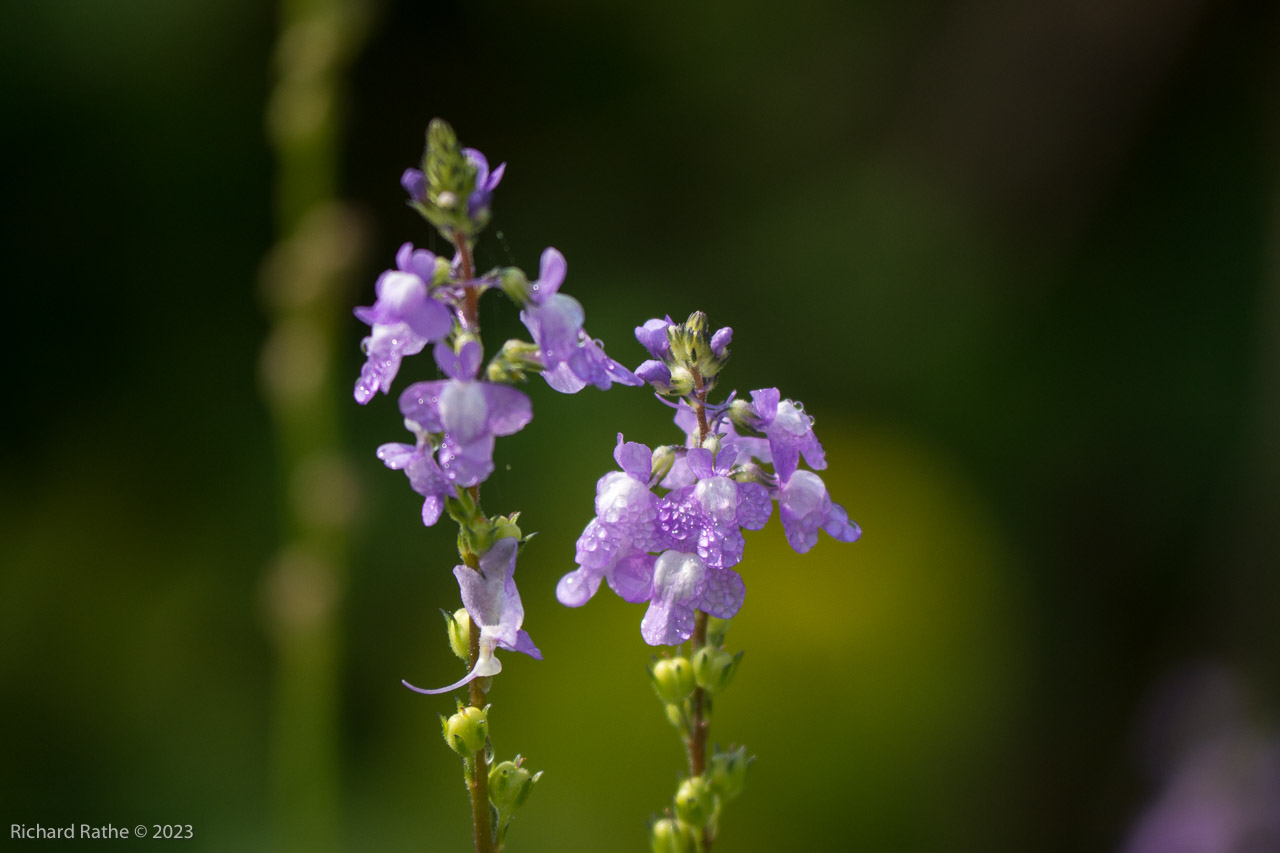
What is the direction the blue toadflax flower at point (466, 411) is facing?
toward the camera

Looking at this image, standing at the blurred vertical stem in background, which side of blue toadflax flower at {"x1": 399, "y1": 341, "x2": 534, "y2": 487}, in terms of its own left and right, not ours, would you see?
back
